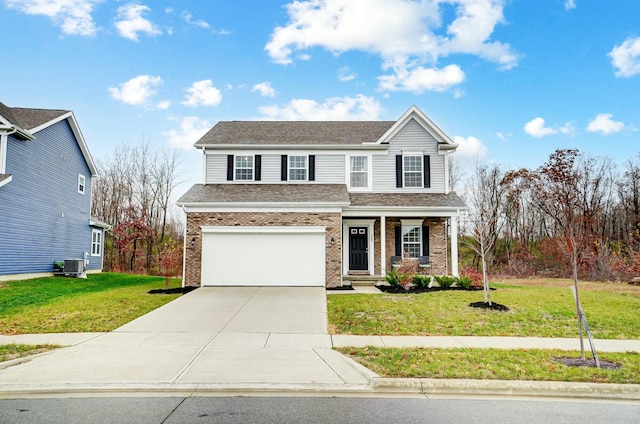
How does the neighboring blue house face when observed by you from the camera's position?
facing the viewer and to the left of the viewer

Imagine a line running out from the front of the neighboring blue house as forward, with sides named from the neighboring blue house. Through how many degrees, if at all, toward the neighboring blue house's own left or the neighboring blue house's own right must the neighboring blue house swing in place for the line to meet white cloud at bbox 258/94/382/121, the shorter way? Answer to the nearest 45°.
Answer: approximately 135° to the neighboring blue house's own left

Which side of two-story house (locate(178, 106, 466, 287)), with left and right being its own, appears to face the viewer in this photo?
front

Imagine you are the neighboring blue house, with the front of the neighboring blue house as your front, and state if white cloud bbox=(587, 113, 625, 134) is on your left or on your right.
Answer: on your left

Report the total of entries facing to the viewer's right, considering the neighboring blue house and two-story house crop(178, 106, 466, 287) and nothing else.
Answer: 0

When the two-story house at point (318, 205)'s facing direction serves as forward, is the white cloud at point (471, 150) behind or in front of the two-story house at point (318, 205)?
behind
